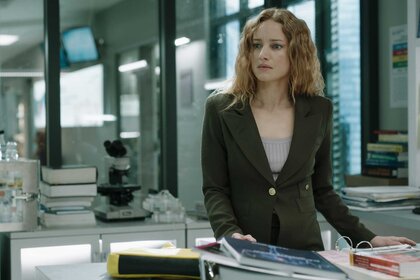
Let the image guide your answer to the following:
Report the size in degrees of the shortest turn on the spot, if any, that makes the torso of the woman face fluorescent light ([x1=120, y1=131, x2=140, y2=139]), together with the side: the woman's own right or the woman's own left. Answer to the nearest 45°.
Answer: approximately 135° to the woman's own right

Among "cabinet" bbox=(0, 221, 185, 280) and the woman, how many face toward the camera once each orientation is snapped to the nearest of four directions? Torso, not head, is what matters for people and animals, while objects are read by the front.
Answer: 2

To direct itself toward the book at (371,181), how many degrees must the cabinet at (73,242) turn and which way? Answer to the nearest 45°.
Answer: approximately 90° to its left

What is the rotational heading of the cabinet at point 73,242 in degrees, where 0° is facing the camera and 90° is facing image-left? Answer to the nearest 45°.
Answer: approximately 0°

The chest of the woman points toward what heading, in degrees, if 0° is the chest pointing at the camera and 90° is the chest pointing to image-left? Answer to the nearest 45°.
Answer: approximately 0°

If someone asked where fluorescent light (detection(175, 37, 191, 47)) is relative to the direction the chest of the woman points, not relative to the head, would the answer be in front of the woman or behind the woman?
behind

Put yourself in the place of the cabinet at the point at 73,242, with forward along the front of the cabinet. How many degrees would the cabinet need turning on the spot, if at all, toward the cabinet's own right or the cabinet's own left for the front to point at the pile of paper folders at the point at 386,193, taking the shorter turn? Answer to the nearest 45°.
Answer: approximately 90° to the cabinet's own left

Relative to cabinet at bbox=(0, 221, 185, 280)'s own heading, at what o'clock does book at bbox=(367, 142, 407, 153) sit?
The book is roughly at 9 o'clock from the cabinet.
